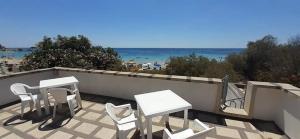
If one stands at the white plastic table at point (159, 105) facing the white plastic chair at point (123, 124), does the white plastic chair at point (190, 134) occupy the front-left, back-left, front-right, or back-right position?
back-left

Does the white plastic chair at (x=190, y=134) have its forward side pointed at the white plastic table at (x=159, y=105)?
yes

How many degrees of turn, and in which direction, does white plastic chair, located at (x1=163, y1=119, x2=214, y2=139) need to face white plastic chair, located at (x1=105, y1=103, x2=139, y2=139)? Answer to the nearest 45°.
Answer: approximately 45° to its left

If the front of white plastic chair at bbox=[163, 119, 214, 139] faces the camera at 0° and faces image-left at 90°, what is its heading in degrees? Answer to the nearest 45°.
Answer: approximately 135°

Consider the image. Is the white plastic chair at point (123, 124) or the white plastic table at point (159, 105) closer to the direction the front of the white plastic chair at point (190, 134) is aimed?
the white plastic table
